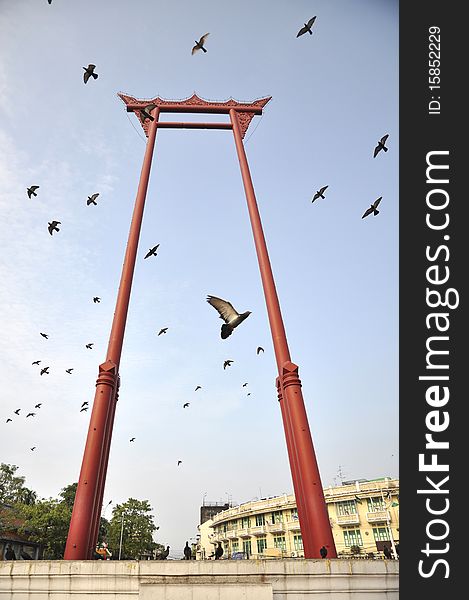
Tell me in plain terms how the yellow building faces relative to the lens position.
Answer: facing the viewer and to the left of the viewer
